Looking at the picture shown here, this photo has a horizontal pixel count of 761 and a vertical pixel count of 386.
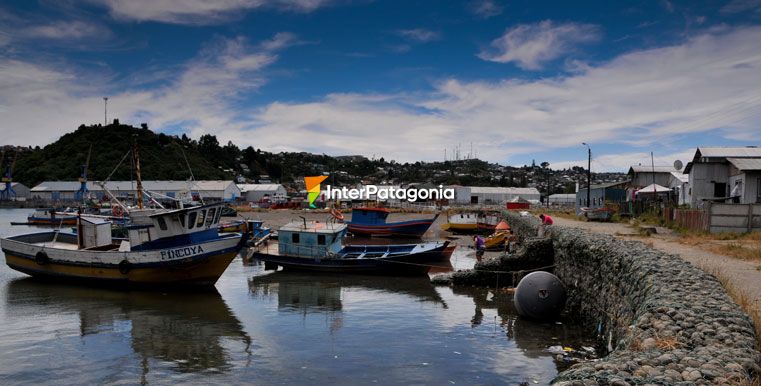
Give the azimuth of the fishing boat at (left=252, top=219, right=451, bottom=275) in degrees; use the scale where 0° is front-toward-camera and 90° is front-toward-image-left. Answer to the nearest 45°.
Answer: approximately 270°

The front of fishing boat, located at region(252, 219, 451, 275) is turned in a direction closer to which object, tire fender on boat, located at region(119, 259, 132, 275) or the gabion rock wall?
the gabion rock wall

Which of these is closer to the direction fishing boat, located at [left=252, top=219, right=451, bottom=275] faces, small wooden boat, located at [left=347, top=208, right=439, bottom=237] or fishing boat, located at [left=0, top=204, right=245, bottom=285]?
the small wooden boat

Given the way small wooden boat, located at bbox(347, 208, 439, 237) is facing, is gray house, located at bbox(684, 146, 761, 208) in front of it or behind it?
in front

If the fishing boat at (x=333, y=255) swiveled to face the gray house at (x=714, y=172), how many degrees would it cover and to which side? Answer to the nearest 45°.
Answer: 0° — it already faces it

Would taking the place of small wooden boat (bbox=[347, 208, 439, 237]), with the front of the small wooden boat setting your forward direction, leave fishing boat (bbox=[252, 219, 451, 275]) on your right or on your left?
on your right

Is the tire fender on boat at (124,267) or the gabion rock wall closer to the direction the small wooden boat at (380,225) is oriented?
the gabion rock wall

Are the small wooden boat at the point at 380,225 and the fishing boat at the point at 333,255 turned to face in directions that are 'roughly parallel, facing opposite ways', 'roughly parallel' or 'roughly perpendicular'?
roughly parallel

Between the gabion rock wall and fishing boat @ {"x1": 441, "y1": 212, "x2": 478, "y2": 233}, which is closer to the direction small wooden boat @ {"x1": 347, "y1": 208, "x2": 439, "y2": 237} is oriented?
the fishing boat

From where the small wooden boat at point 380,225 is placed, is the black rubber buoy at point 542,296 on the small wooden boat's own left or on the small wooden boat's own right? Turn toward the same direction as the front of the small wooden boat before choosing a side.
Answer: on the small wooden boat's own right

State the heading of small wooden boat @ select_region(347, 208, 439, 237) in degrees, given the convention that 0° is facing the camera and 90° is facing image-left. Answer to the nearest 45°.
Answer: approximately 270°

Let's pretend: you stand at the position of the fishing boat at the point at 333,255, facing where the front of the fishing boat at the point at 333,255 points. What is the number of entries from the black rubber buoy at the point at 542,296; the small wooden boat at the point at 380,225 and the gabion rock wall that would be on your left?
1

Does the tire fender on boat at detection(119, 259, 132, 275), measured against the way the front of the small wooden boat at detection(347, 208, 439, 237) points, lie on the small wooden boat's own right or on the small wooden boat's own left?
on the small wooden boat's own right

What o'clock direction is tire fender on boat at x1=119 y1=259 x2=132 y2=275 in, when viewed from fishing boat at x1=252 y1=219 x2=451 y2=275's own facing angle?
The tire fender on boat is roughly at 5 o'clock from the fishing boat.

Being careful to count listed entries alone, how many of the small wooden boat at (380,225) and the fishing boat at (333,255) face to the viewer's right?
2

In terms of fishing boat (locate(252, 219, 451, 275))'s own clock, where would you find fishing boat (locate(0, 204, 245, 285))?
fishing boat (locate(0, 204, 245, 285)) is roughly at 5 o'clock from fishing boat (locate(252, 219, 451, 275)).
